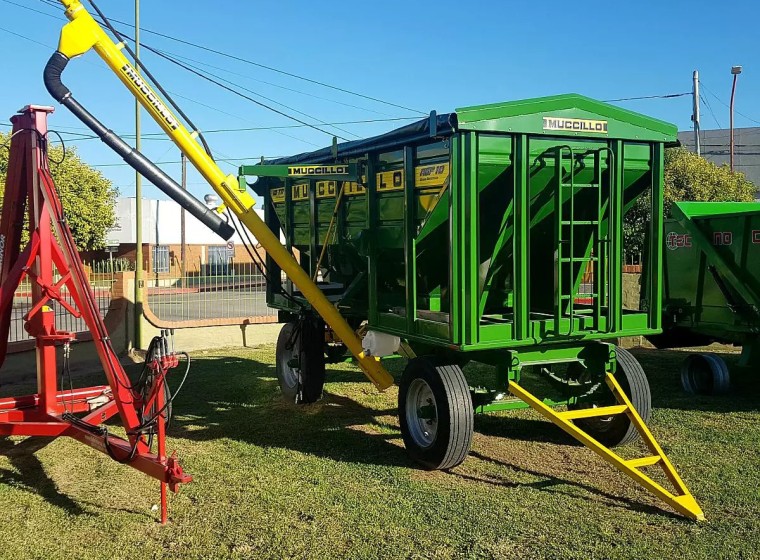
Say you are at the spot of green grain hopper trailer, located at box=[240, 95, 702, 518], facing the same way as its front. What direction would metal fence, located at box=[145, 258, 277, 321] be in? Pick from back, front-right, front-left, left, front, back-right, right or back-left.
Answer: back

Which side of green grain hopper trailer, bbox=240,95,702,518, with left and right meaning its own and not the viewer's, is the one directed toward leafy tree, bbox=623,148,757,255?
left

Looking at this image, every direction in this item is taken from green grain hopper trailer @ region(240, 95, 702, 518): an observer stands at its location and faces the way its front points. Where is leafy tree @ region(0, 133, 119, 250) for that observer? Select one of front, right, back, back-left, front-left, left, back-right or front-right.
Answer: back

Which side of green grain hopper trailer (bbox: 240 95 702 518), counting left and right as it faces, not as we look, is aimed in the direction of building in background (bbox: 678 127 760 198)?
left

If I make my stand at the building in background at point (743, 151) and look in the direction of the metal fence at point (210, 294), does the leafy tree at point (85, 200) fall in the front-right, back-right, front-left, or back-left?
front-right

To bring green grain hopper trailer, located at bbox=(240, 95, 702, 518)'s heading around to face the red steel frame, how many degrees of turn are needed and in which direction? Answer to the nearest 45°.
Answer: approximately 135° to its right

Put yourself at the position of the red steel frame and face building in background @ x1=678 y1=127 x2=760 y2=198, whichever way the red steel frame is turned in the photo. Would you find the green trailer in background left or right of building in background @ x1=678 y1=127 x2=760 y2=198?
right

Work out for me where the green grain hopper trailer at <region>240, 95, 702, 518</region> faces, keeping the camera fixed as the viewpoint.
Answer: facing the viewer and to the right of the viewer

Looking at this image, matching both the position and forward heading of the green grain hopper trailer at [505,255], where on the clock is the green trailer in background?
The green trailer in background is roughly at 9 o'clock from the green grain hopper trailer.
